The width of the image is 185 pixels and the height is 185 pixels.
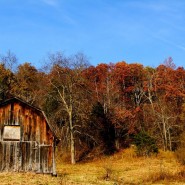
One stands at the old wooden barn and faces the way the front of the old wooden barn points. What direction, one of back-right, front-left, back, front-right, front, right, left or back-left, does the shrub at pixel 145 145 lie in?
back-left

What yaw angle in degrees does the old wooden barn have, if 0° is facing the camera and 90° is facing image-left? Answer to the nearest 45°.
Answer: approximately 0°
